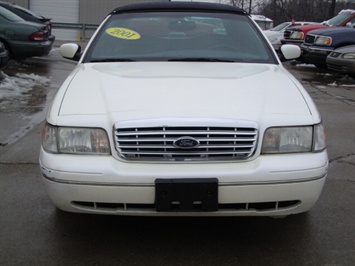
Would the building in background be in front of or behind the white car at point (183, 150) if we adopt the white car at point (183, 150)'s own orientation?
behind

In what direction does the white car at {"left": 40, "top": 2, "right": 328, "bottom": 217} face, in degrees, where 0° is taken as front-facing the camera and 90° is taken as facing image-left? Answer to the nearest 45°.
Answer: approximately 0°

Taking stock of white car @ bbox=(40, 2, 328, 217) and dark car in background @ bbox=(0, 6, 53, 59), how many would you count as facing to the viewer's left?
1

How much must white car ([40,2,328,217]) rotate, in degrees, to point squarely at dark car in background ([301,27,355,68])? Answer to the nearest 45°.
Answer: approximately 180°

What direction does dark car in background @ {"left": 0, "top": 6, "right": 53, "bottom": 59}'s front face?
to the viewer's left

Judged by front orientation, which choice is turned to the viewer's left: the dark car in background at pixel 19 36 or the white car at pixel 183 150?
the dark car in background

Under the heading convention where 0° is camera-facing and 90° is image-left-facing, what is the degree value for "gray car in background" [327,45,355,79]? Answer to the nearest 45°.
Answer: approximately 45°

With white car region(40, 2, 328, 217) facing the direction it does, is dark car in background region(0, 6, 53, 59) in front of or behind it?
behind

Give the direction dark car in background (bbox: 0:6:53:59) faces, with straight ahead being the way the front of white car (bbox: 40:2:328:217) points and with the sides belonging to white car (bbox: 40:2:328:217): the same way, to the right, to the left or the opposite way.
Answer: to the right

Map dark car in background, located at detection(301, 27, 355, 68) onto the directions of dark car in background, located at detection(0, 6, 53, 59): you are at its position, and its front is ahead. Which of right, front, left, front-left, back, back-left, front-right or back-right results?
back
